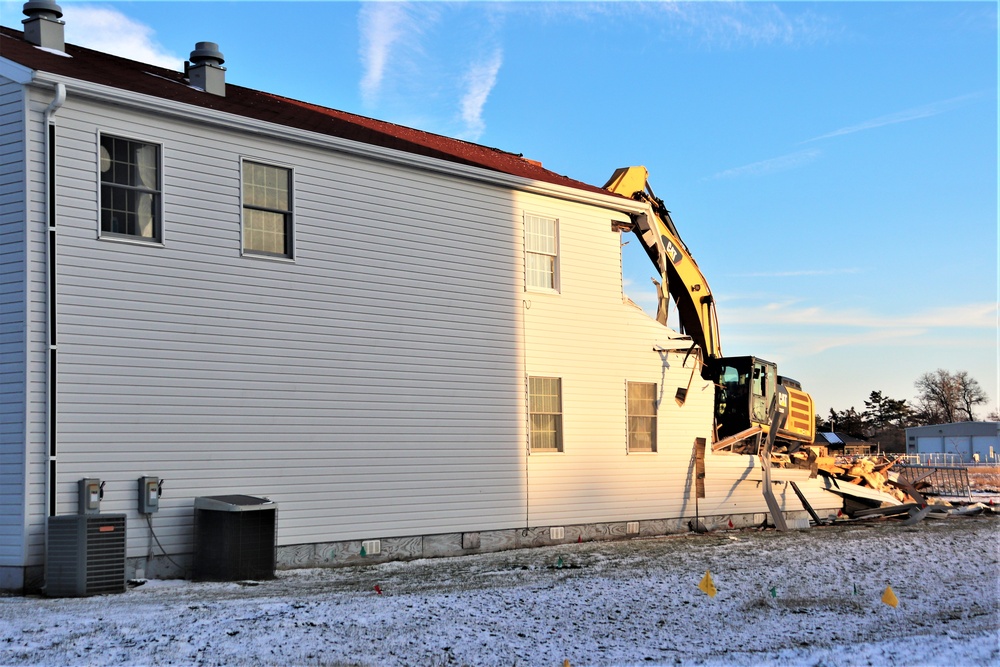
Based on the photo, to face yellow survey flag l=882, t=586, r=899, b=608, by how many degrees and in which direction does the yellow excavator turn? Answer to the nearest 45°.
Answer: approximately 45° to its left

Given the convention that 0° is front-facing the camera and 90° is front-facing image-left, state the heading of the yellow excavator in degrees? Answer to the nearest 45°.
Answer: approximately 45°

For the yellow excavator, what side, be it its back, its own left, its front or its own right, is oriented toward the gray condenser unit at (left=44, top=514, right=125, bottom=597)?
front

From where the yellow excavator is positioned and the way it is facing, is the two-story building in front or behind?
in front

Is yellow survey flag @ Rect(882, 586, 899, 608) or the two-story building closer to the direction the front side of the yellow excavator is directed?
the two-story building
